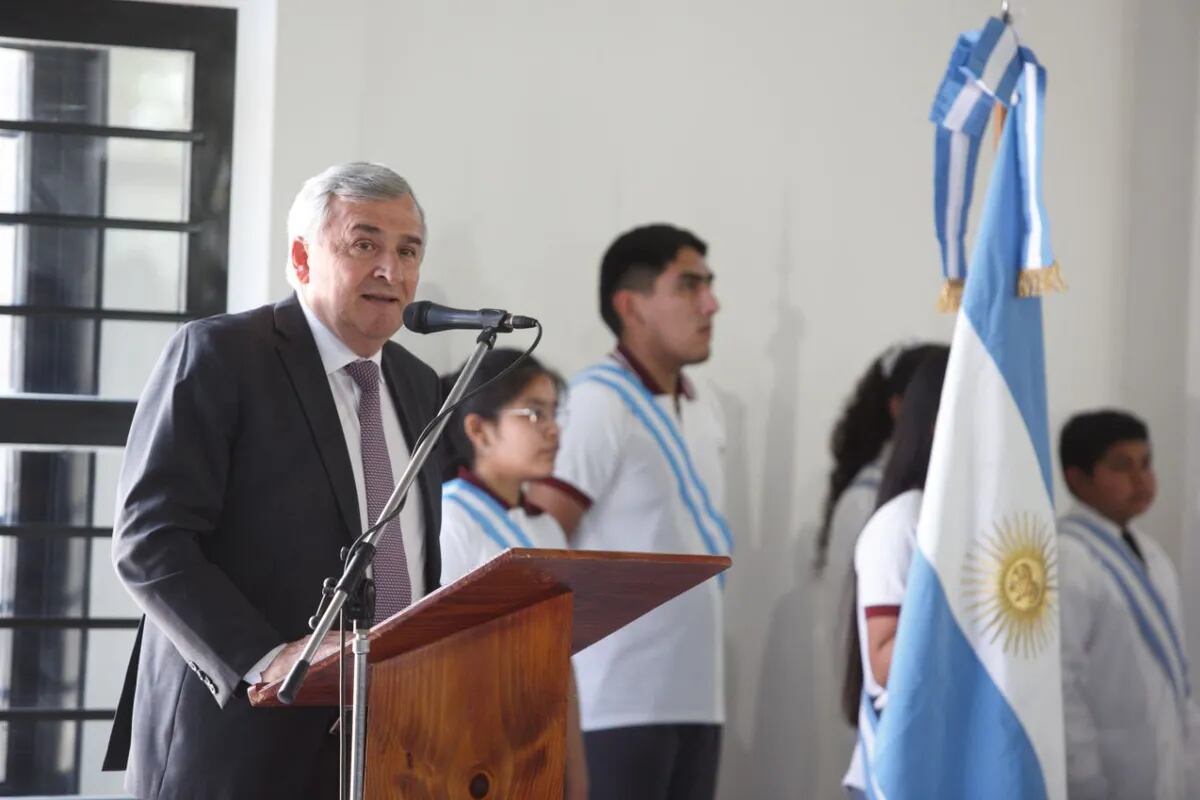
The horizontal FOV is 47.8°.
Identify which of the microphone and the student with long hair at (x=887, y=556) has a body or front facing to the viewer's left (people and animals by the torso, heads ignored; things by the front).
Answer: the microphone

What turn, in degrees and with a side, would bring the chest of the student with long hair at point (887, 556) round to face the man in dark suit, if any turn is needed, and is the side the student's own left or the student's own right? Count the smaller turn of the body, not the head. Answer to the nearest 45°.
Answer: approximately 135° to the student's own right

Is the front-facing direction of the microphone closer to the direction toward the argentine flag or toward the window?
the window

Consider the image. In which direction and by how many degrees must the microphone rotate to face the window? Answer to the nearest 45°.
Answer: approximately 45° to its right

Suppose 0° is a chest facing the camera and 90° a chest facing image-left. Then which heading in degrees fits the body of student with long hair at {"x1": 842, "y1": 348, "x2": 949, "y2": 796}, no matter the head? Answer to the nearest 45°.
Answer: approximately 270°

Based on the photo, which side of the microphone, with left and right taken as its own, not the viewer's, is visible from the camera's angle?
left
